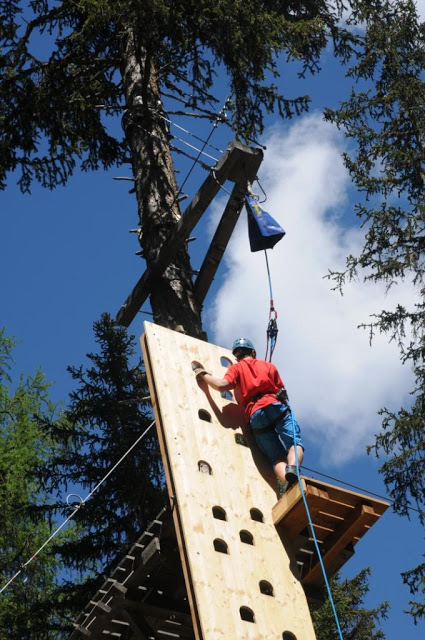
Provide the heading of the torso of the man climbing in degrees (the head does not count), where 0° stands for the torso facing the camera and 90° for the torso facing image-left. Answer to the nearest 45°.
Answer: approximately 135°

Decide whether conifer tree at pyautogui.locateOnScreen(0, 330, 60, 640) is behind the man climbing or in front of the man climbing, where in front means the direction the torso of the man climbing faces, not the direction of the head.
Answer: in front

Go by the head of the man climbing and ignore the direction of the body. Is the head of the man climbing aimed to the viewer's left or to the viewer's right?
to the viewer's left

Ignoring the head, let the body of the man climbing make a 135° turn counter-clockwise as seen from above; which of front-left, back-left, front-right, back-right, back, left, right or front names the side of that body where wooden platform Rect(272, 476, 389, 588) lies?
left
